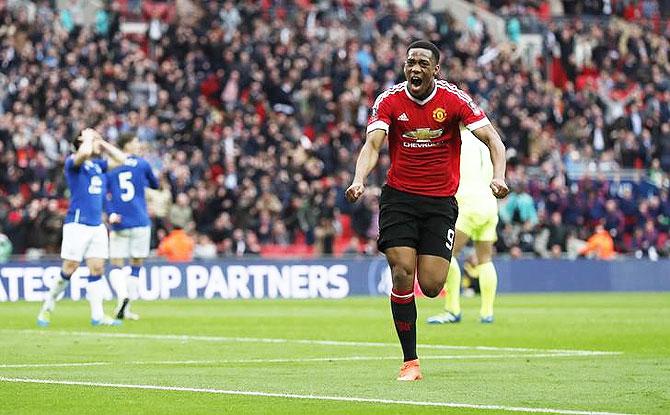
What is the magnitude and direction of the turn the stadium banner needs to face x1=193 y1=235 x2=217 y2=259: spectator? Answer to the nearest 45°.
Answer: approximately 135° to its right

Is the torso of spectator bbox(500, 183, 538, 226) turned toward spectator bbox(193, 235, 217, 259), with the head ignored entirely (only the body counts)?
no

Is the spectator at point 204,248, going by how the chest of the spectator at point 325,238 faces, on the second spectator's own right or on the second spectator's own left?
on the second spectator's own right

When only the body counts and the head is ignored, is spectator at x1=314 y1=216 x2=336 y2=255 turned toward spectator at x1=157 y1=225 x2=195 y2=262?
no

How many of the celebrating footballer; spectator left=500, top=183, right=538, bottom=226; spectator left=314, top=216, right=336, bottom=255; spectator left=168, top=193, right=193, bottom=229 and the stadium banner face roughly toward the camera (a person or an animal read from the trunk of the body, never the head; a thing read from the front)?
5

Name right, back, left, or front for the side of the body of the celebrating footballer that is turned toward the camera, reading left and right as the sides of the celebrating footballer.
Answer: front

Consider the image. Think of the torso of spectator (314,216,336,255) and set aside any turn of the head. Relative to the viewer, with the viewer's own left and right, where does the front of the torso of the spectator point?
facing the viewer

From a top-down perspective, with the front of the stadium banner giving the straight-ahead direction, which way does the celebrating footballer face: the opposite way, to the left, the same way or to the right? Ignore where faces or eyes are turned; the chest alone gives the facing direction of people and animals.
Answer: the same way

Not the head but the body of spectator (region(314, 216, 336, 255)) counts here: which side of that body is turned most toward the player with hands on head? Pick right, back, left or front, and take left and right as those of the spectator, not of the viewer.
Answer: front

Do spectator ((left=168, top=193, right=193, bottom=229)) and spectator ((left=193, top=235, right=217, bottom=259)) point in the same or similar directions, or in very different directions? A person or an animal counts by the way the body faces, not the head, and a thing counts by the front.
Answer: same or similar directions

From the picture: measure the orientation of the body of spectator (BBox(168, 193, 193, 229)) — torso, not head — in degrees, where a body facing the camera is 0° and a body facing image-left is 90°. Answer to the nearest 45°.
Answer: approximately 0°

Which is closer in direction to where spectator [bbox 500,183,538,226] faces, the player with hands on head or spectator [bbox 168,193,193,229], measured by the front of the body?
the player with hands on head

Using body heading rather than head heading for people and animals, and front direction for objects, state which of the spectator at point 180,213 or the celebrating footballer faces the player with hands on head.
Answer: the spectator

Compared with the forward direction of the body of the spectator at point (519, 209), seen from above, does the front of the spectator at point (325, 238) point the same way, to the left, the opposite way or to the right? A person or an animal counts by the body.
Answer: the same way

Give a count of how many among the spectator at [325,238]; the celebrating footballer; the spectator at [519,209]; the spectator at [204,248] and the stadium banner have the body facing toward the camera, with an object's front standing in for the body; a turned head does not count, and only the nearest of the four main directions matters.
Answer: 5

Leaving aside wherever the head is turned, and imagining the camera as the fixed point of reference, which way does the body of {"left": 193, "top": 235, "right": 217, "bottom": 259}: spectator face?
toward the camera
